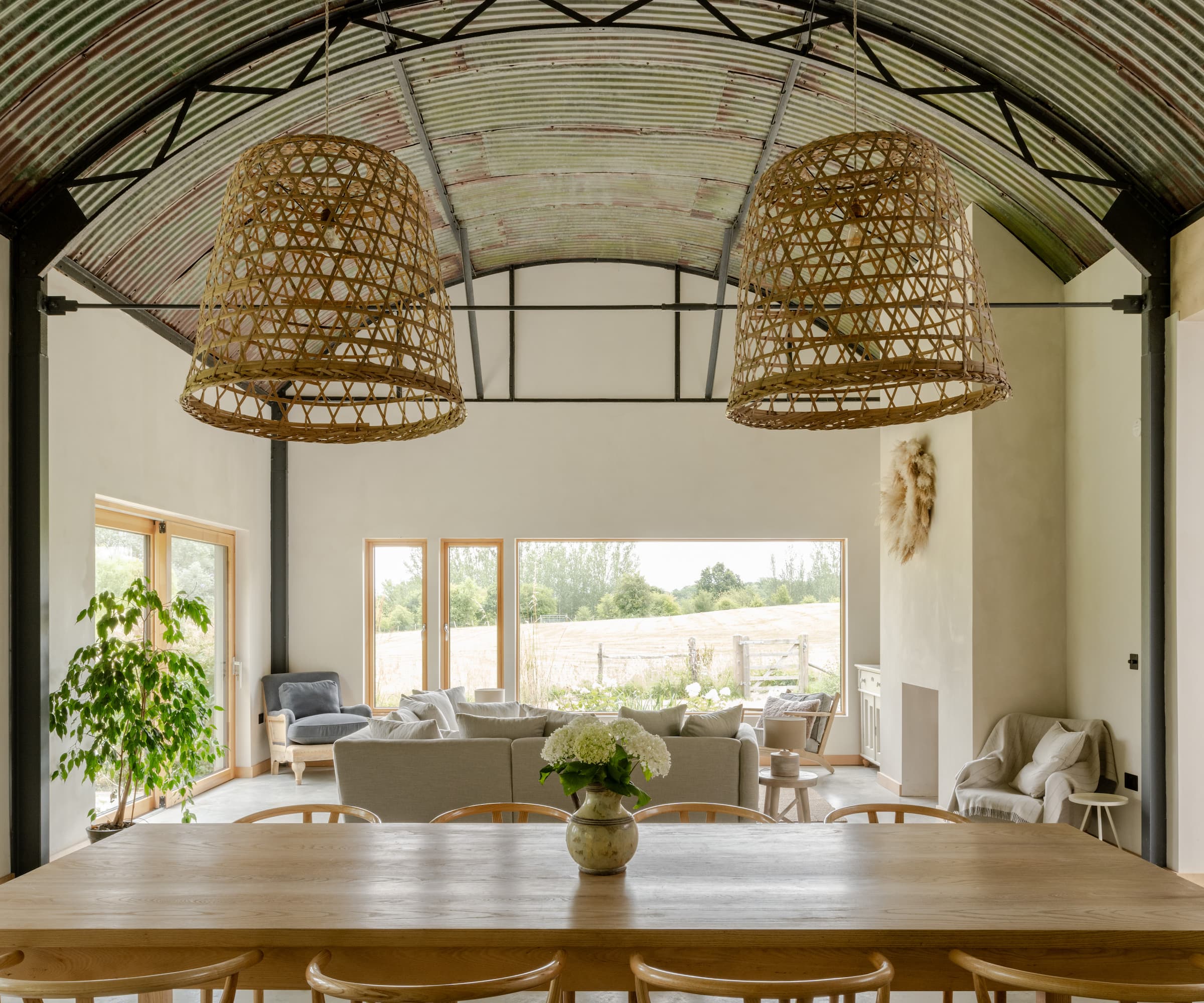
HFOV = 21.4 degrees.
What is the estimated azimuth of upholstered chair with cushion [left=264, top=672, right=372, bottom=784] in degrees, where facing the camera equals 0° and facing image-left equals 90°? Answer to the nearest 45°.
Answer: approximately 315°

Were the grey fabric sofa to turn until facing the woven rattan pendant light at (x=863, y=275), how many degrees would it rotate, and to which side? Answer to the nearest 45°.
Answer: approximately 180°

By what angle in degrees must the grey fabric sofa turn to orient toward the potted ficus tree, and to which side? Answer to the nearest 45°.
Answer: approximately 90° to its left

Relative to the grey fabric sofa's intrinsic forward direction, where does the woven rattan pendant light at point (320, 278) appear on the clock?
The woven rattan pendant light is roughly at 6 o'clock from the grey fabric sofa.

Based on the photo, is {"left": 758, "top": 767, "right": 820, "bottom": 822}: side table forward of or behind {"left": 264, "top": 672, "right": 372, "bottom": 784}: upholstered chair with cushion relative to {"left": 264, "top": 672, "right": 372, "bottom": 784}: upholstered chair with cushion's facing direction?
forward

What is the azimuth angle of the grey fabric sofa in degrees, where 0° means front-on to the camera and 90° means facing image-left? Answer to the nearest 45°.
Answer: approximately 180°

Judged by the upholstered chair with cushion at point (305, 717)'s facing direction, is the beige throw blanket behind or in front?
in front

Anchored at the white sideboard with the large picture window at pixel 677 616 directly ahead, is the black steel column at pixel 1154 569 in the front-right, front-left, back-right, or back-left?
back-left

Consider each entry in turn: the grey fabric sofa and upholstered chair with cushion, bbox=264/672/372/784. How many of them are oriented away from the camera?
1

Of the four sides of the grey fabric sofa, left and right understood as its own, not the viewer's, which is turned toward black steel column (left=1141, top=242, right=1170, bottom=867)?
right

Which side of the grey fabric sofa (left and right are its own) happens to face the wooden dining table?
back

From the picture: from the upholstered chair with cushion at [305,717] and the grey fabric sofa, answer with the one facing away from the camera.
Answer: the grey fabric sofa

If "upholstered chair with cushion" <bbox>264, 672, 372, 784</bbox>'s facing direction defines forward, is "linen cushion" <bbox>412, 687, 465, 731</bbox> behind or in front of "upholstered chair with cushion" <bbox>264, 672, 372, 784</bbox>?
in front

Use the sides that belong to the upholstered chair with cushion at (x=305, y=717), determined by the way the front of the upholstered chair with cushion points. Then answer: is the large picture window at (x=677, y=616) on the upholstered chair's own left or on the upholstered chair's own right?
on the upholstered chair's own left
